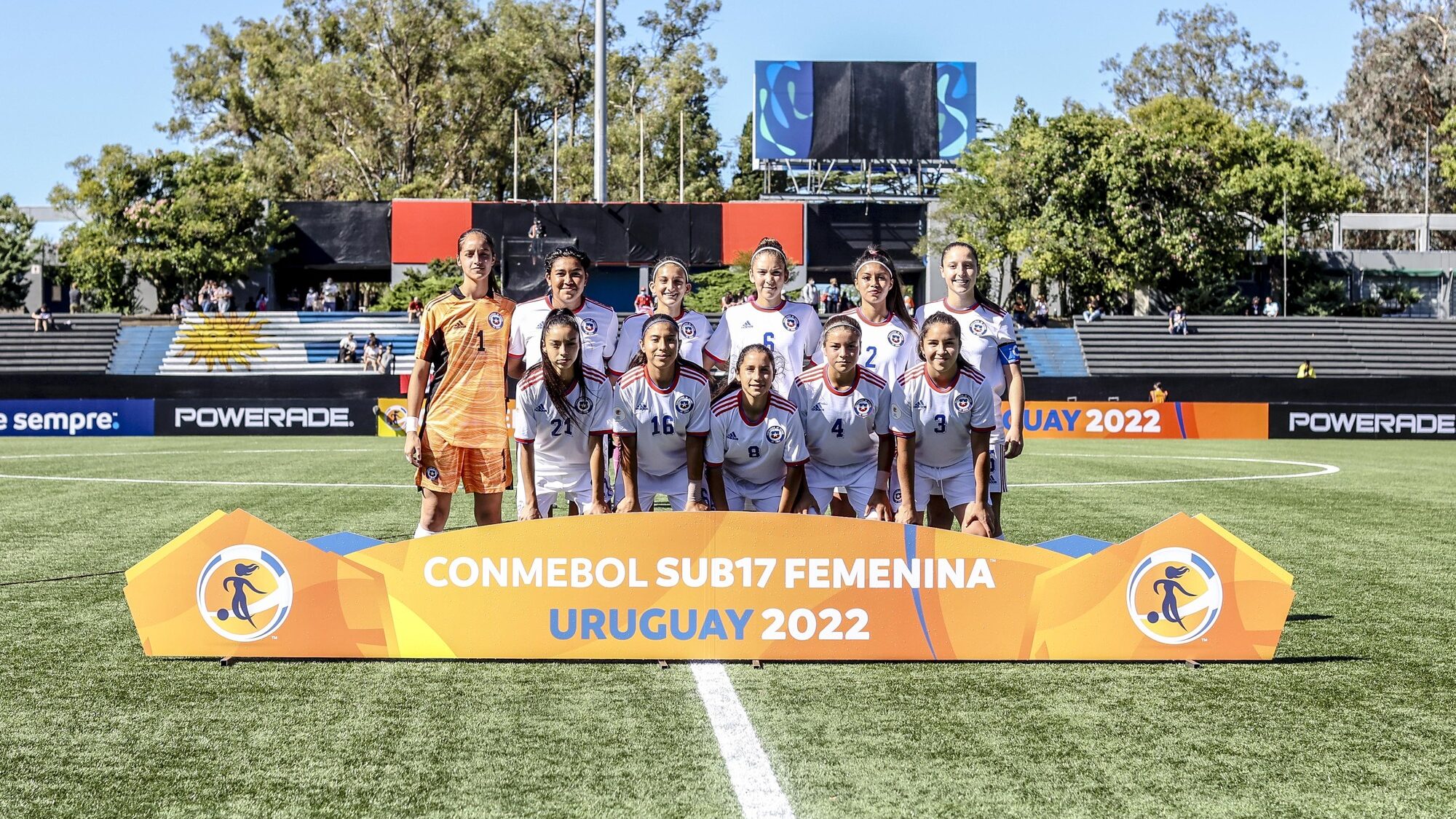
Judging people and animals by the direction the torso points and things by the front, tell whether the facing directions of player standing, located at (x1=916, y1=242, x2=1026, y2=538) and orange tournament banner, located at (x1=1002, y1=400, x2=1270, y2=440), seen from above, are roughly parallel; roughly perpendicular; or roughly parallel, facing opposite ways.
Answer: roughly parallel

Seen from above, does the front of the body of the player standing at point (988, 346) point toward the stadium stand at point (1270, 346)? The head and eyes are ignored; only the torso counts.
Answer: no

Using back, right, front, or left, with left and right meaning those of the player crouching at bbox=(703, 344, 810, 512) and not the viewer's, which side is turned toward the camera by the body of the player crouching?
front

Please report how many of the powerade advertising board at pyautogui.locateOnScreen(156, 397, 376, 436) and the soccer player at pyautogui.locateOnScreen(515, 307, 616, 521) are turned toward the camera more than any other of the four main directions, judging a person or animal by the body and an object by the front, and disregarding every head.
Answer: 2

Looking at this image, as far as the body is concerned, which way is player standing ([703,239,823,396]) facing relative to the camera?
toward the camera

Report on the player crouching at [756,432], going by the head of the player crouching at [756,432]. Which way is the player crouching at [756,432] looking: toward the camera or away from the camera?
toward the camera

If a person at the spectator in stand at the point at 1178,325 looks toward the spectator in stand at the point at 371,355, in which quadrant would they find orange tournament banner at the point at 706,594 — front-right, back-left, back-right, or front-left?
front-left

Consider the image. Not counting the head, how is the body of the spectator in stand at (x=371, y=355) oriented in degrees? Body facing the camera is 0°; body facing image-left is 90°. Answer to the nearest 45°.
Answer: approximately 0°

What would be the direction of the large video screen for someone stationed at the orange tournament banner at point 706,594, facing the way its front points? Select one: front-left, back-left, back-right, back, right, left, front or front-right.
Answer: back

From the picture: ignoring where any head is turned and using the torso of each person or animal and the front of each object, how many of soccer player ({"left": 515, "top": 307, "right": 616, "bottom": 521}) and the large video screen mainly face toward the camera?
2

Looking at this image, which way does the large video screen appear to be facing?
toward the camera

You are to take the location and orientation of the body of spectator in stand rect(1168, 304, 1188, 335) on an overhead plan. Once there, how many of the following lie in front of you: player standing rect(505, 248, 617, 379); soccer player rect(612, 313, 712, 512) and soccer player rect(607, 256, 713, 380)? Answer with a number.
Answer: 3

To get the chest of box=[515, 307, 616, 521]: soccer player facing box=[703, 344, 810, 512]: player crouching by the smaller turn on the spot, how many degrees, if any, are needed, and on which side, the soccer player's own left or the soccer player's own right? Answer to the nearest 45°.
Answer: approximately 45° to the soccer player's own left

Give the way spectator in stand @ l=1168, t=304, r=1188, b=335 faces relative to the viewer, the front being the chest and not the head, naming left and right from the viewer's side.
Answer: facing the viewer

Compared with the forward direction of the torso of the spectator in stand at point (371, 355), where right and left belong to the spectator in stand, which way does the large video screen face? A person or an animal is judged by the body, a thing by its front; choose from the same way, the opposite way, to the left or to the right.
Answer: the same way

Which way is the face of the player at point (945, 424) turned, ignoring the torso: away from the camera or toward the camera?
toward the camera

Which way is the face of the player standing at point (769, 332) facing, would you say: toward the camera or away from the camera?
toward the camera

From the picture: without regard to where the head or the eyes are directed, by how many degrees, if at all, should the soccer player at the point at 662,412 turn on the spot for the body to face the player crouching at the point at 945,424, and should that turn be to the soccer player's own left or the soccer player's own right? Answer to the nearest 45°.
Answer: approximately 90° to the soccer player's own left
